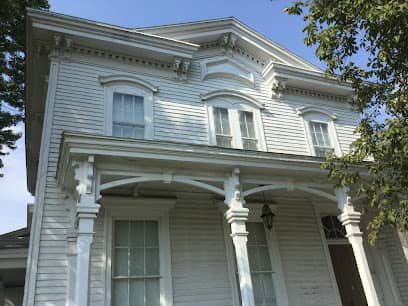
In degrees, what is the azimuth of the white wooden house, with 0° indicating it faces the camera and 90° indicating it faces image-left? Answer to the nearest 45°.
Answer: approximately 315°
